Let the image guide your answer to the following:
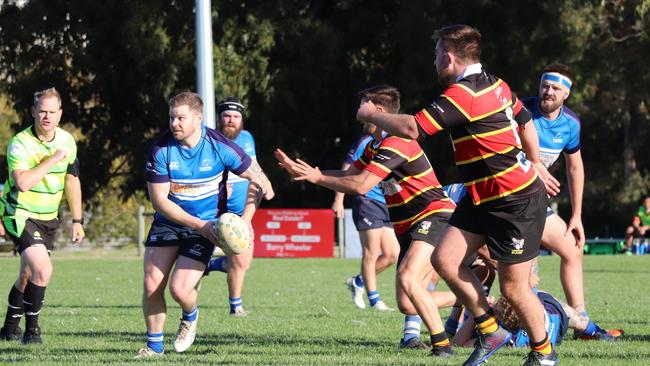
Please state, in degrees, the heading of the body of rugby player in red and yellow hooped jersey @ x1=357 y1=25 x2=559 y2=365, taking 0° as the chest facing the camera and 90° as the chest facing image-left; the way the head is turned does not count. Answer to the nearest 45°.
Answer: approximately 135°

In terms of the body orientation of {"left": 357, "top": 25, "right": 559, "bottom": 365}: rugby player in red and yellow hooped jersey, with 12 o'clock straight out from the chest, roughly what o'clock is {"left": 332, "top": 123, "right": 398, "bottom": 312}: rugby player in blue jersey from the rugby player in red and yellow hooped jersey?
The rugby player in blue jersey is roughly at 1 o'clock from the rugby player in red and yellow hooped jersey.

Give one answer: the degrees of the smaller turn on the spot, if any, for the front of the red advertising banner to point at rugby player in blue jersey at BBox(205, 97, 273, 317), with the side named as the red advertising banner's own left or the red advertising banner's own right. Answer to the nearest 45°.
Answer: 0° — it already faces them

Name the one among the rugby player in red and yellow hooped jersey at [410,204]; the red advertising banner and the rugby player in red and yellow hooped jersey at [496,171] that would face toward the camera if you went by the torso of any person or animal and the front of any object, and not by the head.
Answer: the red advertising banner

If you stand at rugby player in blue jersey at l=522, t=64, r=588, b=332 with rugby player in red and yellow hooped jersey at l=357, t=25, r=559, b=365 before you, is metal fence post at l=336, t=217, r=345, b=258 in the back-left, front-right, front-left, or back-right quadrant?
back-right

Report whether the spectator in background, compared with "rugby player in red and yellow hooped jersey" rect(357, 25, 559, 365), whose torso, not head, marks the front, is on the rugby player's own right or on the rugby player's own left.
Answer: on the rugby player's own right

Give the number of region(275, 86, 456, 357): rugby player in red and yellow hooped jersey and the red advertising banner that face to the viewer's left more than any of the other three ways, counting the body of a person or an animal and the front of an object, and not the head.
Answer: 1

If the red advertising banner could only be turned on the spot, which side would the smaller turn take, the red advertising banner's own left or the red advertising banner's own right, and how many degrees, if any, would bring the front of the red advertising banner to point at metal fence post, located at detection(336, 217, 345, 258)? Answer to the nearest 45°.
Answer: approximately 90° to the red advertising banner's own left

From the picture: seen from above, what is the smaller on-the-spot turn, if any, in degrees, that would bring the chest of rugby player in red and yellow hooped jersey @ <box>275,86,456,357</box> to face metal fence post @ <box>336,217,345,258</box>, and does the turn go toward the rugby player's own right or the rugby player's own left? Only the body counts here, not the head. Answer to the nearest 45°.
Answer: approximately 90° to the rugby player's own right

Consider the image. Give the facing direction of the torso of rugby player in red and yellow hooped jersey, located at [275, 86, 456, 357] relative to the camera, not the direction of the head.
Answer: to the viewer's left

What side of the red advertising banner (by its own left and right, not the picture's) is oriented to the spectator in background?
left

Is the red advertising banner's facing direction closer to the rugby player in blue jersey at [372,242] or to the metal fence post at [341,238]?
the rugby player in blue jersey

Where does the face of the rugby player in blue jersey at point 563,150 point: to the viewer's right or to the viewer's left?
to the viewer's left

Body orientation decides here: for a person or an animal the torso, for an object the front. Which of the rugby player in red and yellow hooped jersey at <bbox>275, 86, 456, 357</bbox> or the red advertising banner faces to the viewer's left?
the rugby player in red and yellow hooped jersey

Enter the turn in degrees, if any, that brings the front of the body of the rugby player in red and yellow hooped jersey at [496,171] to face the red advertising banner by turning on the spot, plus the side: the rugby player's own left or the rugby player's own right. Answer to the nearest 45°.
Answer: approximately 45° to the rugby player's own right

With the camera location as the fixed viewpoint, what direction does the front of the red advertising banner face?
facing the viewer

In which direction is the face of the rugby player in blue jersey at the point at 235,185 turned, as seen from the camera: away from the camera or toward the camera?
toward the camera

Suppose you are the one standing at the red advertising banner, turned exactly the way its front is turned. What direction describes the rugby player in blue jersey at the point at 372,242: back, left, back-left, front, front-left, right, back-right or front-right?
front

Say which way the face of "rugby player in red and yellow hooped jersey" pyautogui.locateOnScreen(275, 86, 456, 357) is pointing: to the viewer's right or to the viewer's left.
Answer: to the viewer's left
